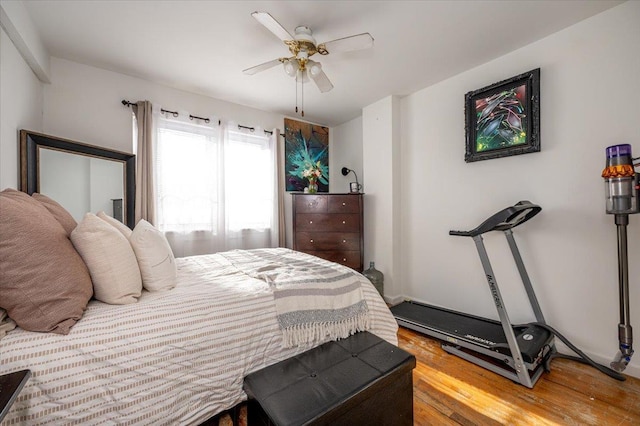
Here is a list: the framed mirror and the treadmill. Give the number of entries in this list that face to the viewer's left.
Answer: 0

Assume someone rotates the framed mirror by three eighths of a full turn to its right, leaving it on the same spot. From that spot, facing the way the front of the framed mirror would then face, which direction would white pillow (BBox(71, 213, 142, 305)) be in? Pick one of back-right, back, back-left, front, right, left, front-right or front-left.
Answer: left

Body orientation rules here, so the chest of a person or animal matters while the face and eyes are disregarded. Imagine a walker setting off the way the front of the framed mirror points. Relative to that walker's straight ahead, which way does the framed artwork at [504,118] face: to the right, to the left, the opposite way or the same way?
the opposite way

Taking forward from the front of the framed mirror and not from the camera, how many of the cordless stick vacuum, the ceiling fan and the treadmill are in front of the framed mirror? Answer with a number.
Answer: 3

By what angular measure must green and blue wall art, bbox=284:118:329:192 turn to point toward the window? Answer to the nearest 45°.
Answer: approximately 90° to its right

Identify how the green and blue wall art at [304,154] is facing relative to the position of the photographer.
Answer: facing the viewer and to the right of the viewer

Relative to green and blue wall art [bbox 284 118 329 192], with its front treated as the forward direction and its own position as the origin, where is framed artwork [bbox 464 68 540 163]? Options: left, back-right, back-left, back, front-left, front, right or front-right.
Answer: front

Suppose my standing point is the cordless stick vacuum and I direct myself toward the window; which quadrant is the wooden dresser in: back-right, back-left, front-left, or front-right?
front-right

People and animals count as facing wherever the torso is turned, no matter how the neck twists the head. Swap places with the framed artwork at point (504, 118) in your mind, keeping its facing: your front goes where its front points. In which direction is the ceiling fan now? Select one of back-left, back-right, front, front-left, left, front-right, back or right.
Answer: front

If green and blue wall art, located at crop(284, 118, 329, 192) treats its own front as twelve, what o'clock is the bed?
The bed is roughly at 2 o'clock from the green and blue wall art.

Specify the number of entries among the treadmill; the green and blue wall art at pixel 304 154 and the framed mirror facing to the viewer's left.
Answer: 0

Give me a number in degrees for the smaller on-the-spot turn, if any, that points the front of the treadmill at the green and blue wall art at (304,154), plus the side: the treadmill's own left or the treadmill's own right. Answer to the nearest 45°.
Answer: approximately 135° to the treadmill's own right

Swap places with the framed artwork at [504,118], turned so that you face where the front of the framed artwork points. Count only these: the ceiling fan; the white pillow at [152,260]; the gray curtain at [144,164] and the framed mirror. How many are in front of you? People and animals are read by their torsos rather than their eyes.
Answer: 4
